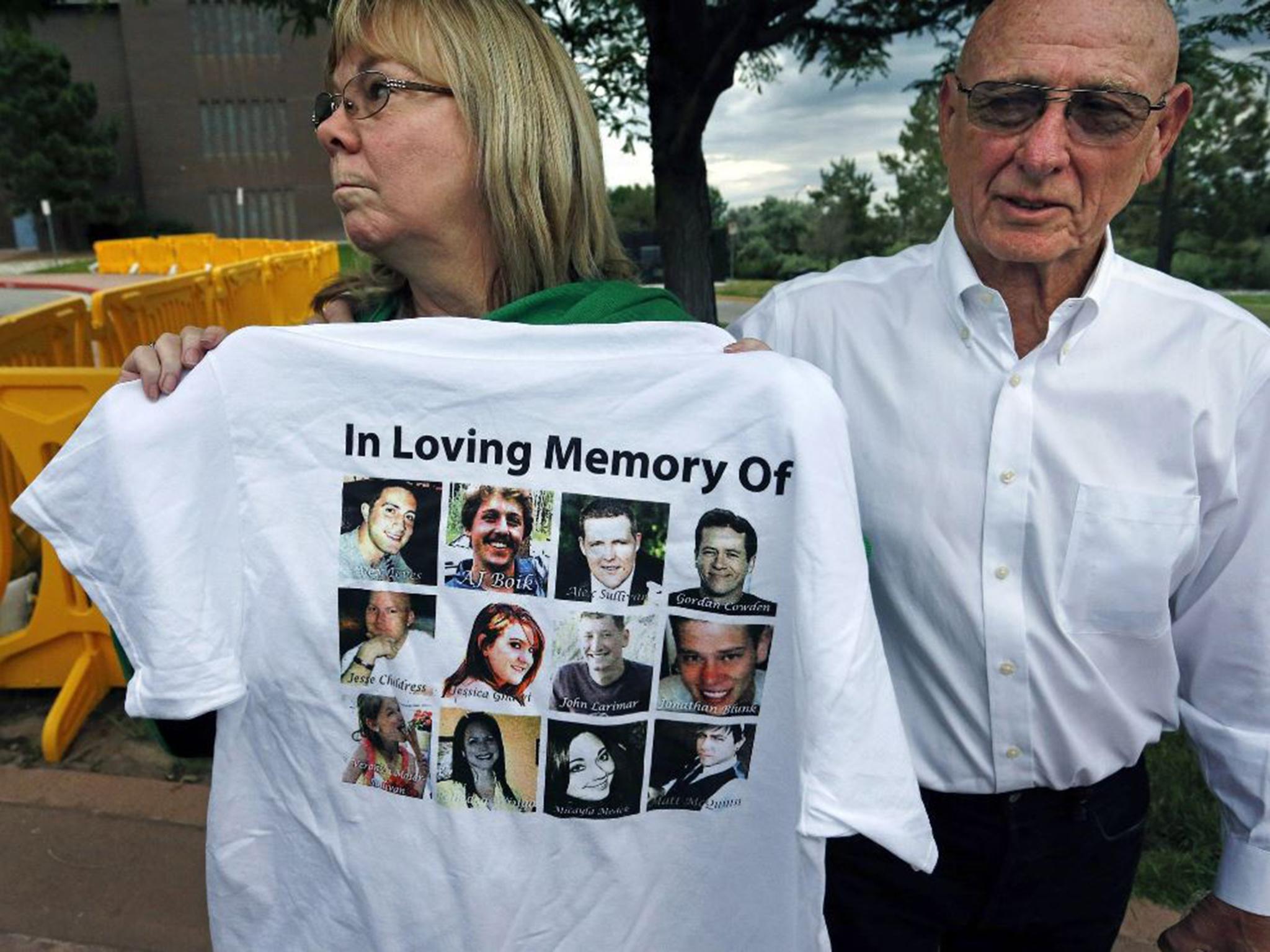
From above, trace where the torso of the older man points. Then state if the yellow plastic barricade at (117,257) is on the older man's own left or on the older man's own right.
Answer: on the older man's own right

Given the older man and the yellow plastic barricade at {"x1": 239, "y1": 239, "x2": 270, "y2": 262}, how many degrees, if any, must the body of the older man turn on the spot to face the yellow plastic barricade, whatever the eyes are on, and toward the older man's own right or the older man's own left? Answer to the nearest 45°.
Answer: approximately 135° to the older man's own right

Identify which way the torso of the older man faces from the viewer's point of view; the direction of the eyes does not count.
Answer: toward the camera

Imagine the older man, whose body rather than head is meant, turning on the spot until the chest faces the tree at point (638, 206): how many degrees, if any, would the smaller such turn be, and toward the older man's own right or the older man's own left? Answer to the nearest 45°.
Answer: approximately 135° to the older man's own right

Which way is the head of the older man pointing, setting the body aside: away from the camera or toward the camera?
toward the camera

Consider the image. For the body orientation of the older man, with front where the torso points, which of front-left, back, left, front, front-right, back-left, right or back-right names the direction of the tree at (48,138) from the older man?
back-right

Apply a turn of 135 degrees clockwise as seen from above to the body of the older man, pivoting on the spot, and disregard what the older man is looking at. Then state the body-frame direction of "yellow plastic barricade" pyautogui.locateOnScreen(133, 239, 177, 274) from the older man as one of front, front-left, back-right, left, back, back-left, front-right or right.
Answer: front

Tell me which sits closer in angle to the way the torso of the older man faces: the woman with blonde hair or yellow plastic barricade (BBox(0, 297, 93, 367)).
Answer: the woman with blonde hair

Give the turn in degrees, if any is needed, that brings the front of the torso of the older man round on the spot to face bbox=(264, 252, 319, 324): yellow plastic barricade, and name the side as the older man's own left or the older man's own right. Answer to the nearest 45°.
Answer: approximately 135° to the older man's own right

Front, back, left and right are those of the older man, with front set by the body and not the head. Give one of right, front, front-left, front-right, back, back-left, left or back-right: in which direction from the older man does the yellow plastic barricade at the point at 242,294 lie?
back-right

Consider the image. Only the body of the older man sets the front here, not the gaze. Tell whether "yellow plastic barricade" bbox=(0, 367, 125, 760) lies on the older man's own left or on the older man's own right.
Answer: on the older man's own right

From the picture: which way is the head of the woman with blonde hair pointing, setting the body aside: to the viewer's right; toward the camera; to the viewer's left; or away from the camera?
to the viewer's left
